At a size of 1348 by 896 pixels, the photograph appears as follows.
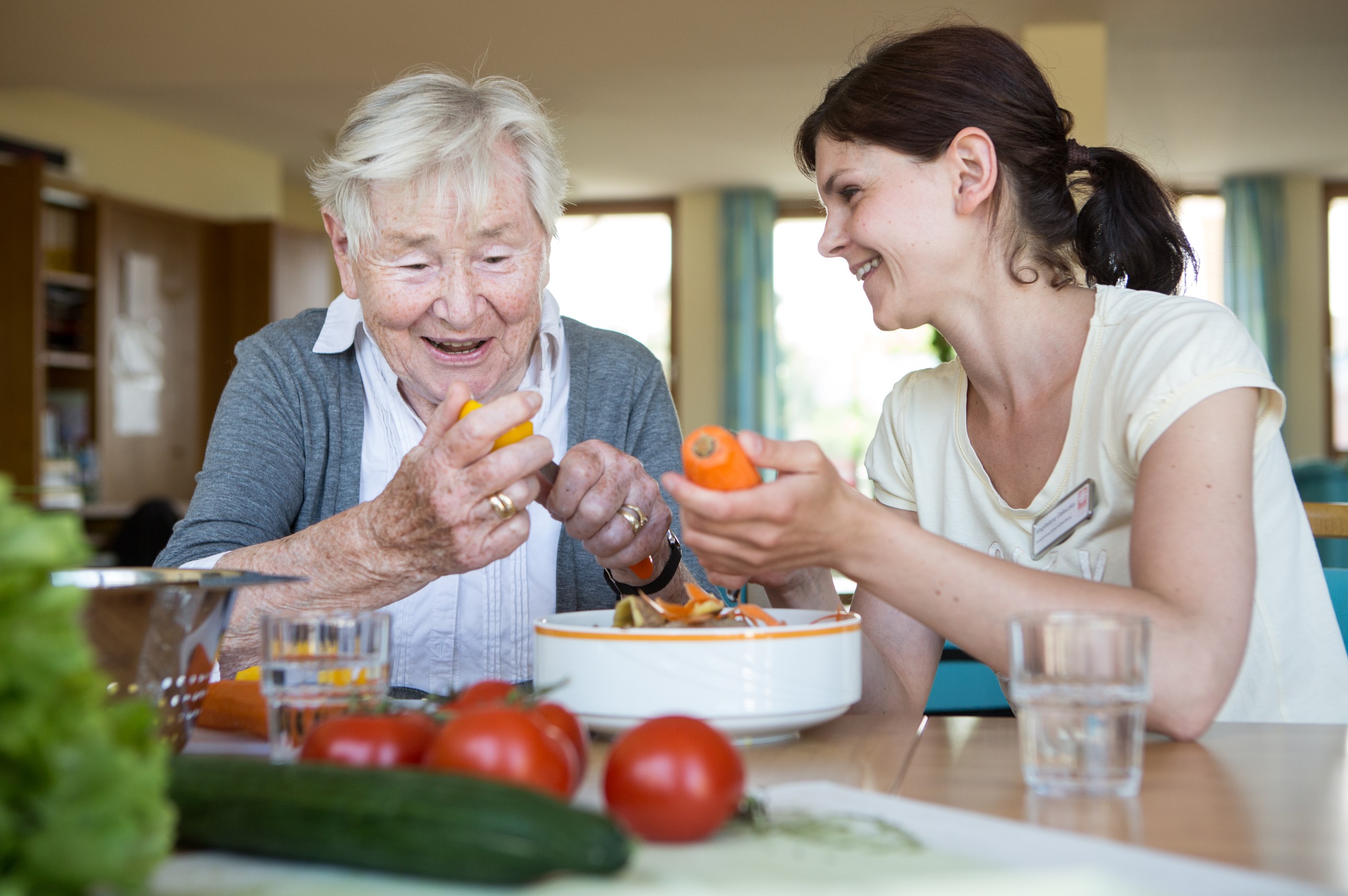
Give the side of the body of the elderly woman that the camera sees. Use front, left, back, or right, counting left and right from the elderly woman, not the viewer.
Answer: front

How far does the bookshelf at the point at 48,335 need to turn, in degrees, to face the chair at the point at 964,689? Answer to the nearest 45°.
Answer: approximately 45° to its right

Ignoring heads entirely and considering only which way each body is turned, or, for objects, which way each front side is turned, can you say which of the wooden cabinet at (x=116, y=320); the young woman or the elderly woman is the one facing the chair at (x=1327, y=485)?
the wooden cabinet

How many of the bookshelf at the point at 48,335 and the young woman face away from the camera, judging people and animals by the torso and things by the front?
0

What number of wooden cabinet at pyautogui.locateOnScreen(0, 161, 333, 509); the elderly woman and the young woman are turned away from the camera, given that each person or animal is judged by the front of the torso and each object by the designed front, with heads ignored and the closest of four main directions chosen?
0

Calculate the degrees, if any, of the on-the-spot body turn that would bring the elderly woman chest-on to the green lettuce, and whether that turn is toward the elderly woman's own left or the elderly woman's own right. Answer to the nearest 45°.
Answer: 0° — they already face it

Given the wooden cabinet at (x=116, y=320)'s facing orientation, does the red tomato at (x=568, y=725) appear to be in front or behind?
in front

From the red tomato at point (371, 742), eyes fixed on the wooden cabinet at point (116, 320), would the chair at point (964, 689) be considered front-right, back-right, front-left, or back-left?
front-right

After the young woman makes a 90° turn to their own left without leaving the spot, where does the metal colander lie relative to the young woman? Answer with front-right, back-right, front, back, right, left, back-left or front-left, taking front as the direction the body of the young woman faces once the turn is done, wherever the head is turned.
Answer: right

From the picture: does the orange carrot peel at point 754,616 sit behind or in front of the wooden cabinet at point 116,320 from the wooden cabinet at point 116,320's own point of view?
in front

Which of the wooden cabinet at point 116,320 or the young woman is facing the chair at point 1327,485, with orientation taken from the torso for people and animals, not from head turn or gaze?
the wooden cabinet

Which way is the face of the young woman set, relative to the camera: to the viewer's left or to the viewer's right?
to the viewer's left

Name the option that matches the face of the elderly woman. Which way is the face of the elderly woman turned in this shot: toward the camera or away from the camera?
toward the camera

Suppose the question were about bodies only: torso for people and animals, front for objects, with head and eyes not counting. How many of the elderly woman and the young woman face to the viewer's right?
0

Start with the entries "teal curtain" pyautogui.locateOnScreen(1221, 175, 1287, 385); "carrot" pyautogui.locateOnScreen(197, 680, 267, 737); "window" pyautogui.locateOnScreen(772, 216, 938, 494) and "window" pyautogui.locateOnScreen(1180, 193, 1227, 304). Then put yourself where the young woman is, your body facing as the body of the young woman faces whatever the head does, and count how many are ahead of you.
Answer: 1

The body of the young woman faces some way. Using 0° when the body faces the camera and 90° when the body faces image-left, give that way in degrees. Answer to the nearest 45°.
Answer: approximately 45°

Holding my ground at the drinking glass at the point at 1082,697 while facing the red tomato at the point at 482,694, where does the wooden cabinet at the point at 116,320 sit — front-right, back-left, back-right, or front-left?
front-right

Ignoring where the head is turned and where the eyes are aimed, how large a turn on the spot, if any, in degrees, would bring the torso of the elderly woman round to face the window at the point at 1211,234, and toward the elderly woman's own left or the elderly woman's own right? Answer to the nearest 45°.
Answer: approximately 135° to the elderly woman's own left
